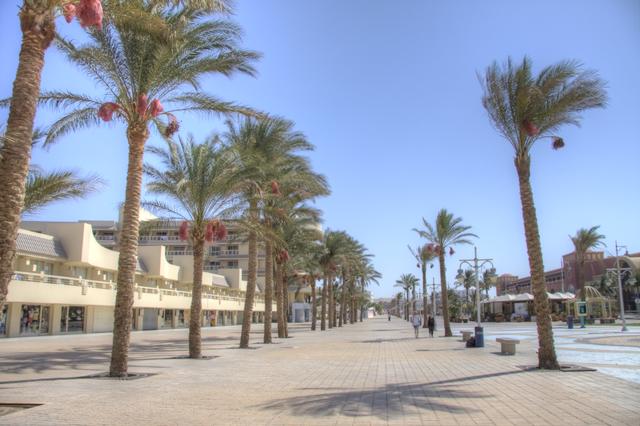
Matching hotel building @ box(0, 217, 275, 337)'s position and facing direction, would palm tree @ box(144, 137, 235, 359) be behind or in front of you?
in front

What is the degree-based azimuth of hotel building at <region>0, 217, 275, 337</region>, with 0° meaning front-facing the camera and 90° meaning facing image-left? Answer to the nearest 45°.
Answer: approximately 315°

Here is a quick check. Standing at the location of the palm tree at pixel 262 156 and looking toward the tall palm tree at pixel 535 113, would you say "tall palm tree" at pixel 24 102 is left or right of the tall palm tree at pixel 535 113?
right

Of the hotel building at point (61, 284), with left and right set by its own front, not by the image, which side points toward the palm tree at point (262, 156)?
front

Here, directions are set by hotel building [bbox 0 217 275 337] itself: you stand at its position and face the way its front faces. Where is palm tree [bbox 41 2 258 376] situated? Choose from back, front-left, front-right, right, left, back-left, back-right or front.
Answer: front-right

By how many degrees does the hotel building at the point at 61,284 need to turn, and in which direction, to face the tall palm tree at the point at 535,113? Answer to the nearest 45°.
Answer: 0° — it already faces it
